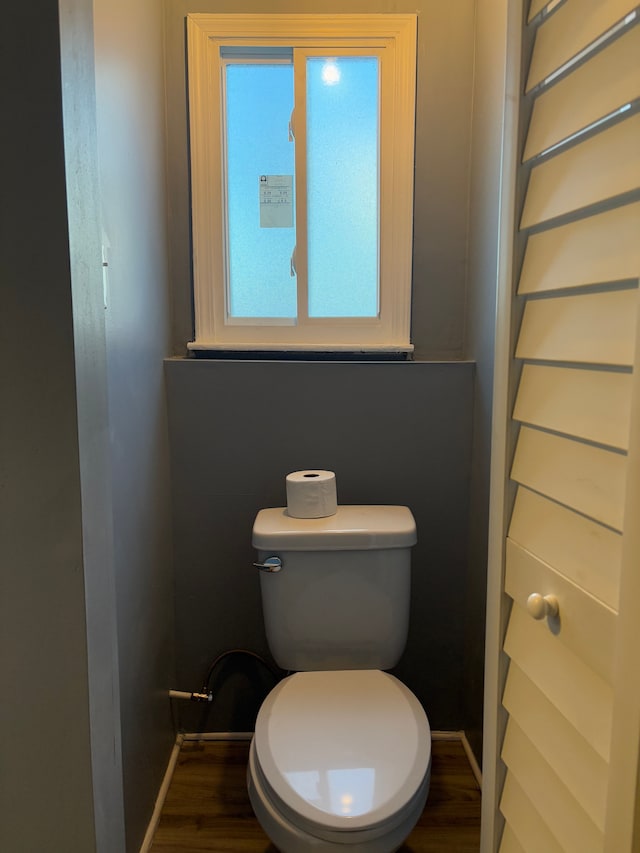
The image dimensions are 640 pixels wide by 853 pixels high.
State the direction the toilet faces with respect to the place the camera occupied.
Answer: facing the viewer

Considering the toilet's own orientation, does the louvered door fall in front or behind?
in front

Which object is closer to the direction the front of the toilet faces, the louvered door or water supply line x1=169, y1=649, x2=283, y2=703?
the louvered door

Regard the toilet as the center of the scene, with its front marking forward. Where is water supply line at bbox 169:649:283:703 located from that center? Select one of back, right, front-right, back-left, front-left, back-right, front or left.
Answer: back-right
